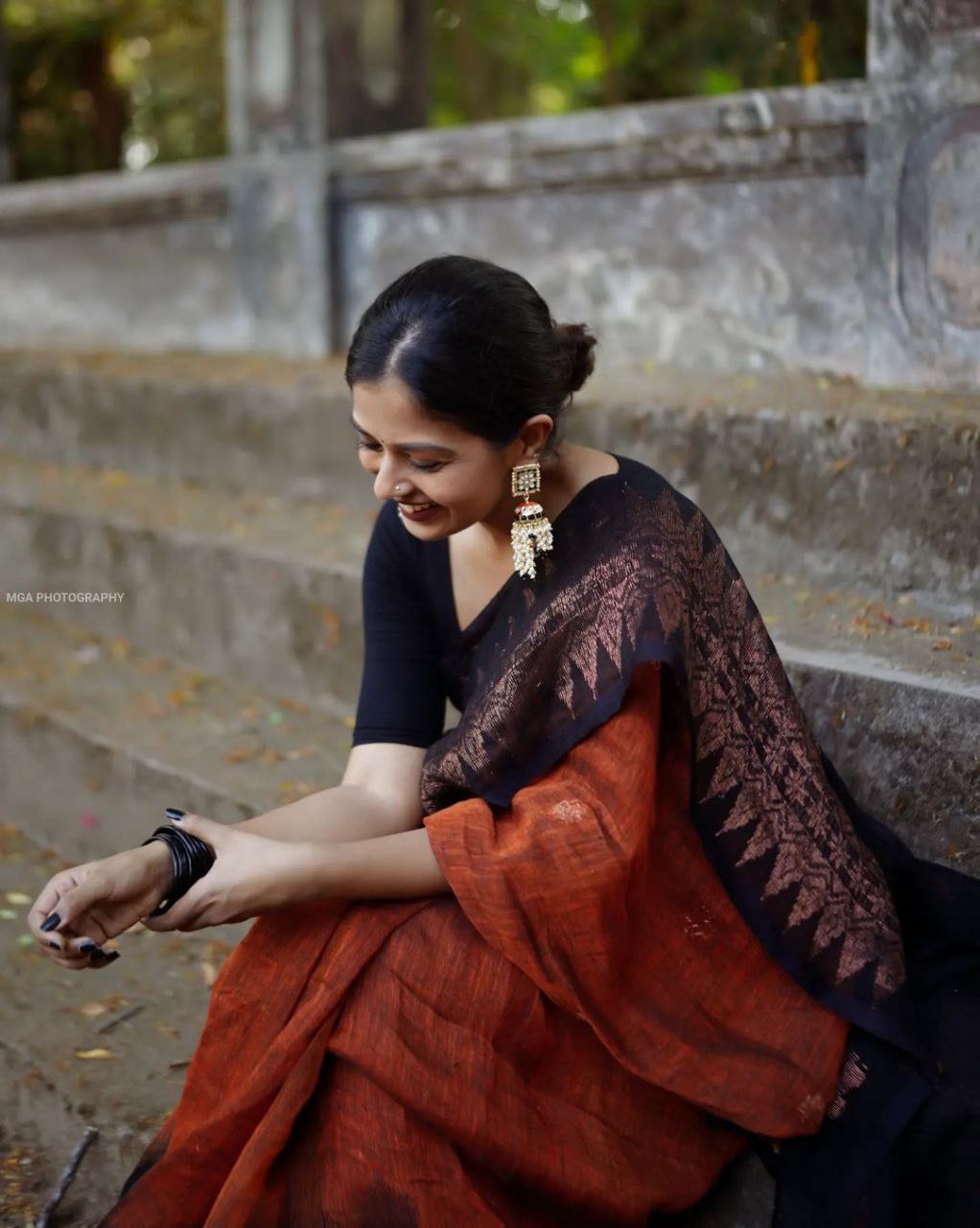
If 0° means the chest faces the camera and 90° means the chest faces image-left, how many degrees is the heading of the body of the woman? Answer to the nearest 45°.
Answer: approximately 45°

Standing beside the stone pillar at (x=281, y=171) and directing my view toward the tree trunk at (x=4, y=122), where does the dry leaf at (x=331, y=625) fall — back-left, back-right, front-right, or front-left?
back-left

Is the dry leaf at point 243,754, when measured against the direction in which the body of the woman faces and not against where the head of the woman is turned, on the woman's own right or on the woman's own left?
on the woman's own right

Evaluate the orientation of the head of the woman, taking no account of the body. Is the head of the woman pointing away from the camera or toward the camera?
toward the camera

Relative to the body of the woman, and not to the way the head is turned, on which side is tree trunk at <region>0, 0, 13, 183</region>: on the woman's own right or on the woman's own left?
on the woman's own right

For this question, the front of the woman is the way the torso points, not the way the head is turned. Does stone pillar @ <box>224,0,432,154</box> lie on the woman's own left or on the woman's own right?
on the woman's own right

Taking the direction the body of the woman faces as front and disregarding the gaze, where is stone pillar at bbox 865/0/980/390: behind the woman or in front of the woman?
behind

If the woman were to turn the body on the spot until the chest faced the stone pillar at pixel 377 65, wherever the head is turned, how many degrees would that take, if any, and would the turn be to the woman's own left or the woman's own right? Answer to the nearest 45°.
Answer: approximately 135° to the woman's own right
